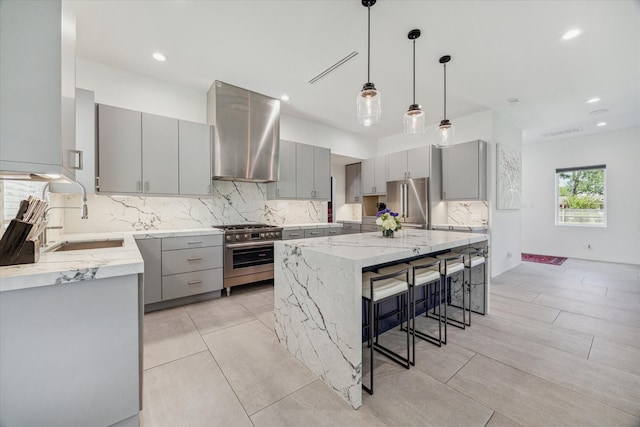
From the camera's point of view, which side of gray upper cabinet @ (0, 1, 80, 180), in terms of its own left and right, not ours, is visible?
right

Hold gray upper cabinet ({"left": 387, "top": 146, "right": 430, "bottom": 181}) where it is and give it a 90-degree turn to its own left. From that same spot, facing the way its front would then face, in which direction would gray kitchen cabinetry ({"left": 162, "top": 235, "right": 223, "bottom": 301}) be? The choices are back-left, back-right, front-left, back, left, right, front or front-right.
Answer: right

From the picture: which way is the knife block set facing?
to the viewer's right

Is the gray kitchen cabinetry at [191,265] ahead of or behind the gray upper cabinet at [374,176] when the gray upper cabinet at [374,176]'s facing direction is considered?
ahead

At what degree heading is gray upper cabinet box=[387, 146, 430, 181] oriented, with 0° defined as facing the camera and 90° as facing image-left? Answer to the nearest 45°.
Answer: approximately 45°

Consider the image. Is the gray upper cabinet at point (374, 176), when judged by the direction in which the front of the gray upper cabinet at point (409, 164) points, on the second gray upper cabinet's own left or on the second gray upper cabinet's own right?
on the second gray upper cabinet's own right

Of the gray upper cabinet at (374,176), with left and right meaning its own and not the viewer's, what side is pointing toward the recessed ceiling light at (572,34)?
left

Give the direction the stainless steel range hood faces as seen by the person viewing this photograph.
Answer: facing the viewer and to the right of the viewer

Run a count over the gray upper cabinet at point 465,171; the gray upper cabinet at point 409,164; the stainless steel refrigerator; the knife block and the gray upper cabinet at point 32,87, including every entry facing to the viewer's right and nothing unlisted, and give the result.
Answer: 2

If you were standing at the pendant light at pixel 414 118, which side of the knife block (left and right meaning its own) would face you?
front

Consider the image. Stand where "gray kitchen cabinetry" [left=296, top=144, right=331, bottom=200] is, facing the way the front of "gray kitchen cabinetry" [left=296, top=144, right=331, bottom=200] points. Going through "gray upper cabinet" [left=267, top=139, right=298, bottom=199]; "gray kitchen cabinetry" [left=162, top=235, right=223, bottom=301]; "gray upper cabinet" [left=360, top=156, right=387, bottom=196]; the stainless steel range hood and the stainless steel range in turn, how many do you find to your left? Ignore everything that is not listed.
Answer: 1

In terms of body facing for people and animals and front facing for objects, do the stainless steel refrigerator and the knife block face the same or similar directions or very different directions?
very different directions

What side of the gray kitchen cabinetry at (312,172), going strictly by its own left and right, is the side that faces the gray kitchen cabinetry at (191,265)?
right

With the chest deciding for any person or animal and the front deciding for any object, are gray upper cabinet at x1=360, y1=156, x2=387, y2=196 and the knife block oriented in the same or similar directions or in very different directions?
very different directions
